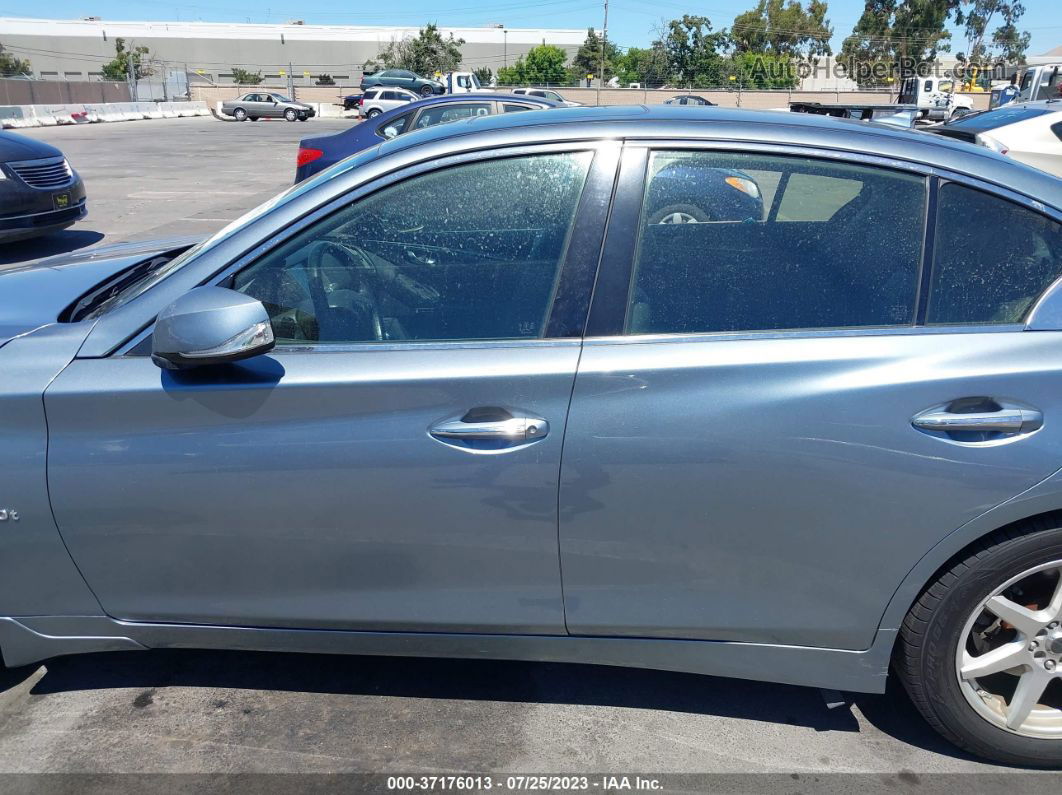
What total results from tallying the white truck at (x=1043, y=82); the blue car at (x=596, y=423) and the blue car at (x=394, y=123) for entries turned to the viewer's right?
1

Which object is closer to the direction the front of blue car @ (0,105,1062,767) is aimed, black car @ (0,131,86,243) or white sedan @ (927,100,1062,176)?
the black car

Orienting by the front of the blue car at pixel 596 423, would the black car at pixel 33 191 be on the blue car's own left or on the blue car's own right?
on the blue car's own right

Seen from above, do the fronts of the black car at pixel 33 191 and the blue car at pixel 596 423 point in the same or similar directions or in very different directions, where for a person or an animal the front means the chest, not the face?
very different directions

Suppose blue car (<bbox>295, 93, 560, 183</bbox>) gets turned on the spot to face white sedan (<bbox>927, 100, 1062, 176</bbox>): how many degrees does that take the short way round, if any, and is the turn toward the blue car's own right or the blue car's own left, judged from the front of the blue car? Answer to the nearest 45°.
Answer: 0° — it already faces it

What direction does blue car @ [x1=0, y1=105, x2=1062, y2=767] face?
to the viewer's left

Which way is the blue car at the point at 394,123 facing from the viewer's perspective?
to the viewer's right

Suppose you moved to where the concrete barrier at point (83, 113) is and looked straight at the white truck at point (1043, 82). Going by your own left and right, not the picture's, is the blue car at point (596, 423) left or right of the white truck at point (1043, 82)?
right

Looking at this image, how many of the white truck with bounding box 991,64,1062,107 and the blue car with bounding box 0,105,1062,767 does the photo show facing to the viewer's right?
0

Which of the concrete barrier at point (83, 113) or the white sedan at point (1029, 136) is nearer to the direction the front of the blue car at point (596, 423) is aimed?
the concrete barrier
